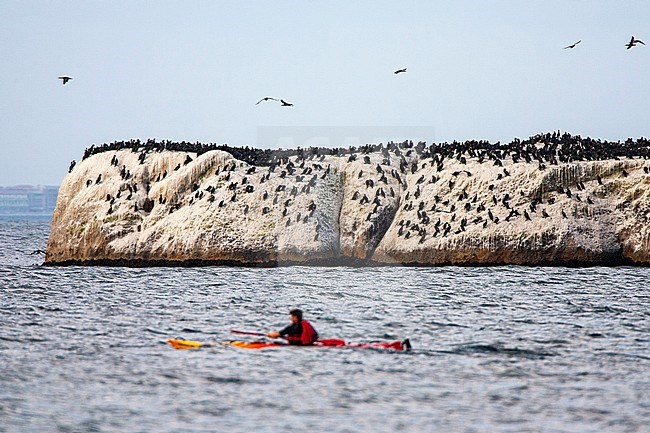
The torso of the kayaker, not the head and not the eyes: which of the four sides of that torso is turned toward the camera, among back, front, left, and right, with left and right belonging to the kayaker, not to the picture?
left

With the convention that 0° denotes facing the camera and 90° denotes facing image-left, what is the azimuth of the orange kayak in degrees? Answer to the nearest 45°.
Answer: approximately 90°
